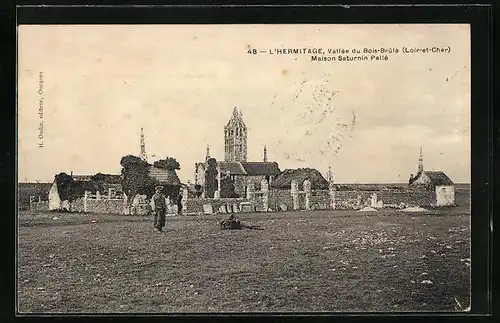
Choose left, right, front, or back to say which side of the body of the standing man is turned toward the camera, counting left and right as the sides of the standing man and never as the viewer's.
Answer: front

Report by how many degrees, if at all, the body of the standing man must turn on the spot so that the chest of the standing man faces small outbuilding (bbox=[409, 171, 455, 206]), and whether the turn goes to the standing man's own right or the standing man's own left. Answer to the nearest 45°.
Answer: approximately 90° to the standing man's own left
